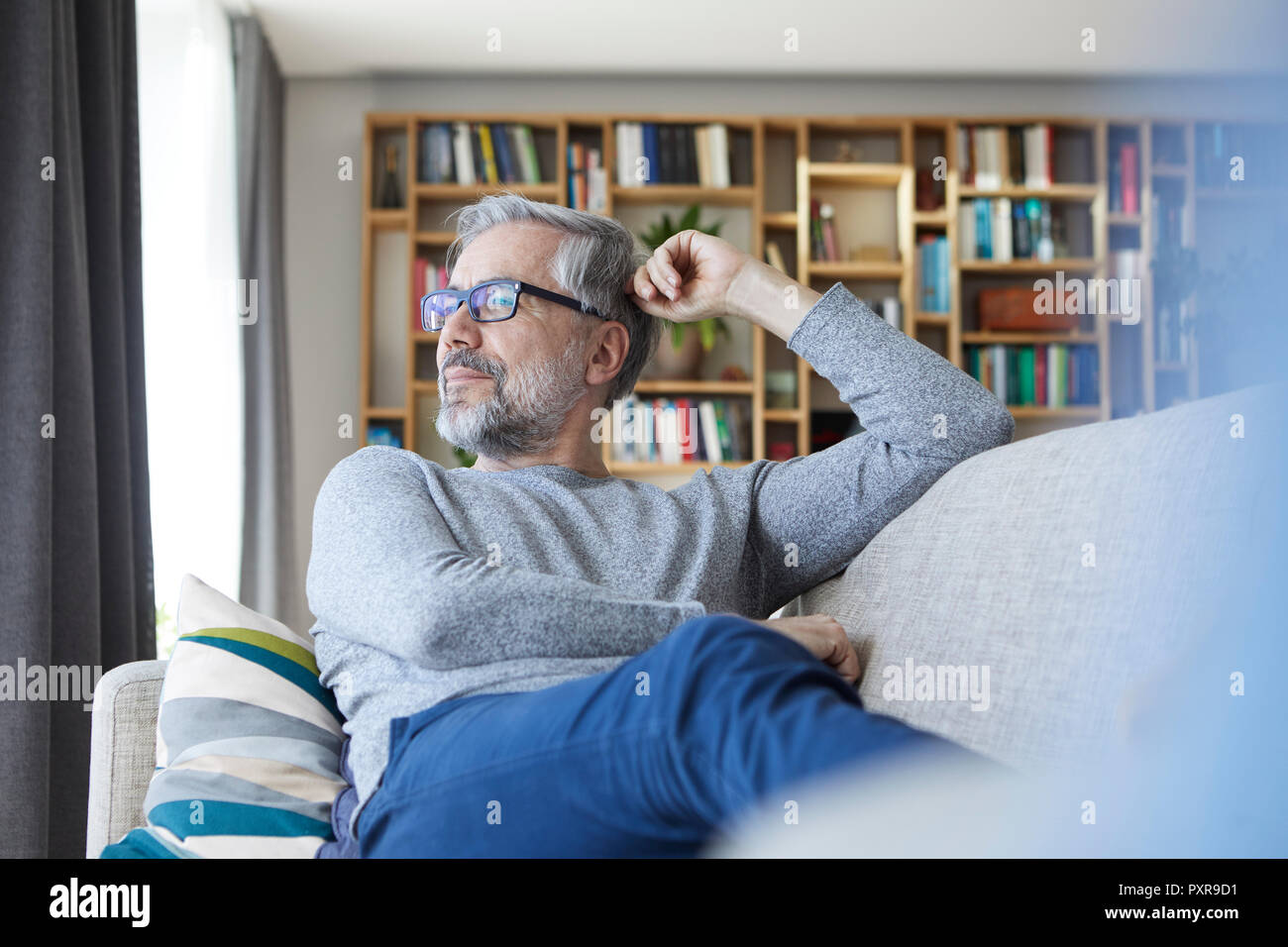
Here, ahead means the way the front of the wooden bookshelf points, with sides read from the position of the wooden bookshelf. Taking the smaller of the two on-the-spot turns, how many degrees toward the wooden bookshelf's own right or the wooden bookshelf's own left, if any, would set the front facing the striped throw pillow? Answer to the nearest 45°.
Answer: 0° — it already faces it

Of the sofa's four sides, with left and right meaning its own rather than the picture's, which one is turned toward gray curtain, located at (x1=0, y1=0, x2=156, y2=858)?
right

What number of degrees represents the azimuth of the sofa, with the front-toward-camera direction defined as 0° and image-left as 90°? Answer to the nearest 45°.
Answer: approximately 45°

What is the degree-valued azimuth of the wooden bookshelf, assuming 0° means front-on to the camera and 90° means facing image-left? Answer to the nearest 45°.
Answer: approximately 0°

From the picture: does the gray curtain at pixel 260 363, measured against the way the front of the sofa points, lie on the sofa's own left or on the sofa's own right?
on the sofa's own right

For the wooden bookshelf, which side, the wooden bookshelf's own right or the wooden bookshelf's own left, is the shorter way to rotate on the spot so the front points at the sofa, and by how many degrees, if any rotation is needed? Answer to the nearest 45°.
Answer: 0° — it already faces it

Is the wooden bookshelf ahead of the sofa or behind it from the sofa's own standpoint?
behind
